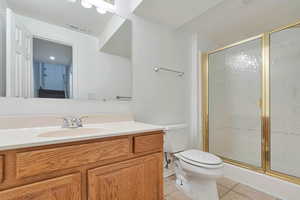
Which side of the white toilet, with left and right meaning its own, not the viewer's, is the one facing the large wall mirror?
right

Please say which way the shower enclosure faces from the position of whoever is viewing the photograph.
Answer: facing the viewer and to the left of the viewer

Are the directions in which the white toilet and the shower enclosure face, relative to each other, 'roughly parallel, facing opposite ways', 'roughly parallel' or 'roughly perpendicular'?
roughly perpendicular

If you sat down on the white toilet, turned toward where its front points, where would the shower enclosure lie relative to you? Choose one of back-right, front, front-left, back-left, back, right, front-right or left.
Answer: left

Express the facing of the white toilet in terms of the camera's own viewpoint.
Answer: facing the viewer and to the right of the viewer

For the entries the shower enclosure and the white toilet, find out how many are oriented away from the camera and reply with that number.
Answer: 0

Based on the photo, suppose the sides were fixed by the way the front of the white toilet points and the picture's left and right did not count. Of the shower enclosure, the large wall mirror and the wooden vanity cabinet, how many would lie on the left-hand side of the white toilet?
1

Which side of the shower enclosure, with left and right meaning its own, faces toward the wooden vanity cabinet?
front

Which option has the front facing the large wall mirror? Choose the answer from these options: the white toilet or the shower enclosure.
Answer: the shower enclosure
